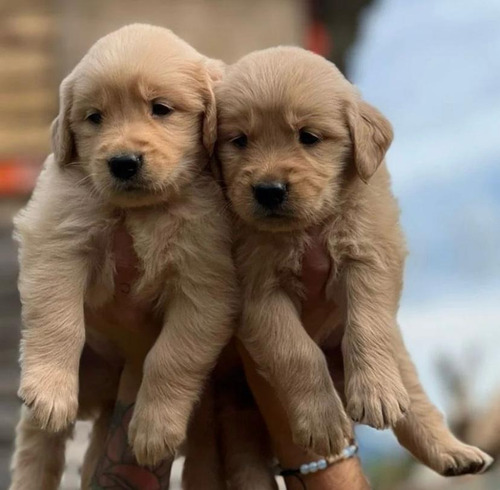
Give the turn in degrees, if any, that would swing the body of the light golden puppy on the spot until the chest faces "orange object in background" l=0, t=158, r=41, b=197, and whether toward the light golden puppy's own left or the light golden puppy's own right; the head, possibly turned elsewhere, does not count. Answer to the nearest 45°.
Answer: approximately 180°

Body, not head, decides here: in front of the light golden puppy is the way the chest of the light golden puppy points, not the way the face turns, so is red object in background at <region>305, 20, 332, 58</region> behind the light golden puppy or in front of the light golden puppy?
behind

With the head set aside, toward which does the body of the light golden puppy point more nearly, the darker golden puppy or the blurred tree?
the darker golden puppy

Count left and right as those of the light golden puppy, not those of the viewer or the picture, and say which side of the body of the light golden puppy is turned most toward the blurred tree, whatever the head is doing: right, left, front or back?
back

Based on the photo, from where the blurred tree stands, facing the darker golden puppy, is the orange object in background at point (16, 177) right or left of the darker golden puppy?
right

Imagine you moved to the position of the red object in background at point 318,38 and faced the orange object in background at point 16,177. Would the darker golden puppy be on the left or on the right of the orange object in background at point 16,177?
left

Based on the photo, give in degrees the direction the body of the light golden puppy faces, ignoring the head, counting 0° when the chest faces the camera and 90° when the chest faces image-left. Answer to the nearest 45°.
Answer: approximately 0°

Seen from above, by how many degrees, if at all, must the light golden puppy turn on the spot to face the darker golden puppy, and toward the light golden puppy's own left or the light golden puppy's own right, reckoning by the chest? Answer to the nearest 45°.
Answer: approximately 90° to the light golden puppy's own left

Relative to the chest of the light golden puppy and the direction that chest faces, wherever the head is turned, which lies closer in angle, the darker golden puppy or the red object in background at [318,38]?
the darker golden puppy
